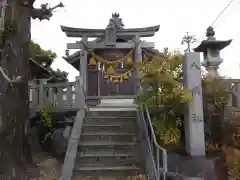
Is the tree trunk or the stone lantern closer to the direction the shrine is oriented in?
the tree trunk

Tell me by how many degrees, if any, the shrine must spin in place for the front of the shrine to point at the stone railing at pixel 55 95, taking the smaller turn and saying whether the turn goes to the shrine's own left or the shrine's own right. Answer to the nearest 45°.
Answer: approximately 45° to the shrine's own right

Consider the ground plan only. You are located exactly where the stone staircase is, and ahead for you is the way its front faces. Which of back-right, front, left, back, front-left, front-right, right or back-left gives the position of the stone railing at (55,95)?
back-right

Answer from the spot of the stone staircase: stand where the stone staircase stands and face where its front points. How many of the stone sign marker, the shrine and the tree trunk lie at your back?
1

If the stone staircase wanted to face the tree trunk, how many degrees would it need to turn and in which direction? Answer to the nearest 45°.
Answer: approximately 45° to its right

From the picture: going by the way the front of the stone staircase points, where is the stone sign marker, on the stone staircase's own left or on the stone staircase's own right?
on the stone staircase's own left

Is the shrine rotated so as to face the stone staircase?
yes

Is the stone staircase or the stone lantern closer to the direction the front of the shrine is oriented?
the stone staircase

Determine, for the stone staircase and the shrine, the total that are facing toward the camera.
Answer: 2

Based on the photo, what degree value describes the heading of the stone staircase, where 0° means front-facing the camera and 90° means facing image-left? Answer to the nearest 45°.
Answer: approximately 0°

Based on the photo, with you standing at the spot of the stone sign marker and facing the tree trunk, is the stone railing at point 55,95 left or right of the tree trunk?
right

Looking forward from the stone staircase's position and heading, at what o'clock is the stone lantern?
The stone lantern is roughly at 8 o'clock from the stone staircase.

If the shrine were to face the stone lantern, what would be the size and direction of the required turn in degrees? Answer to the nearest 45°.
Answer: approximately 45° to its left

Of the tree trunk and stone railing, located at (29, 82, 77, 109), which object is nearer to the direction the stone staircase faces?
the tree trunk
